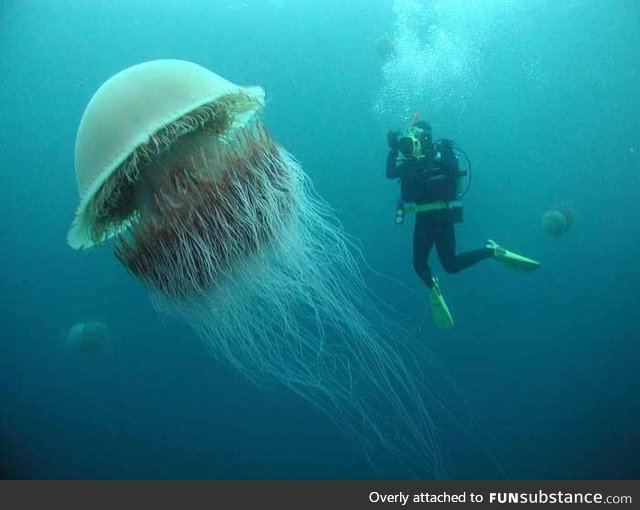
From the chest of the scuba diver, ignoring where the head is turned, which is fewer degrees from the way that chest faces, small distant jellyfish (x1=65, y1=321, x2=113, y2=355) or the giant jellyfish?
the giant jellyfish

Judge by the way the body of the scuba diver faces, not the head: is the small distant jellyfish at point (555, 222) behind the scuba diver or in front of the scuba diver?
behind

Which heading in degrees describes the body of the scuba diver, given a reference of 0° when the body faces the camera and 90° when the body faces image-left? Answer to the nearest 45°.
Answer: approximately 45°

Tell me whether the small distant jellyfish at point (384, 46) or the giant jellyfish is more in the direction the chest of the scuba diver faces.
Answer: the giant jellyfish
